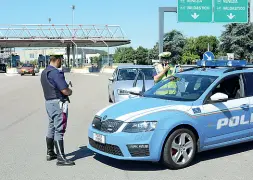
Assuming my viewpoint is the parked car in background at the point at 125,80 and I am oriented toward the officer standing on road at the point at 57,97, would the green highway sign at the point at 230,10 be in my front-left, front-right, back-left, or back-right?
back-left

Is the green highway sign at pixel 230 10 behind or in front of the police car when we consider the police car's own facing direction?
behind

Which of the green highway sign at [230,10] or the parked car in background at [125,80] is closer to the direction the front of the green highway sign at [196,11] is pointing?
the parked car in background

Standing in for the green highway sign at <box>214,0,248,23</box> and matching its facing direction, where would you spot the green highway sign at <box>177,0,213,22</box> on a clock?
the green highway sign at <box>177,0,213,22</box> is roughly at 2 o'clock from the green highway sign at <box>214,0,248,23</box>.

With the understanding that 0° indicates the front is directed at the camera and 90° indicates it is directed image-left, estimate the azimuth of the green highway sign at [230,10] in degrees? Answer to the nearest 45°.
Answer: approximately 0°

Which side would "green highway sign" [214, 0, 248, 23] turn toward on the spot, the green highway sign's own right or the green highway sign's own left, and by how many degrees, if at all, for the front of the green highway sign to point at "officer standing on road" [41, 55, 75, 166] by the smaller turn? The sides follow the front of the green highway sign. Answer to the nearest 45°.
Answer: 0° — it already faces them
